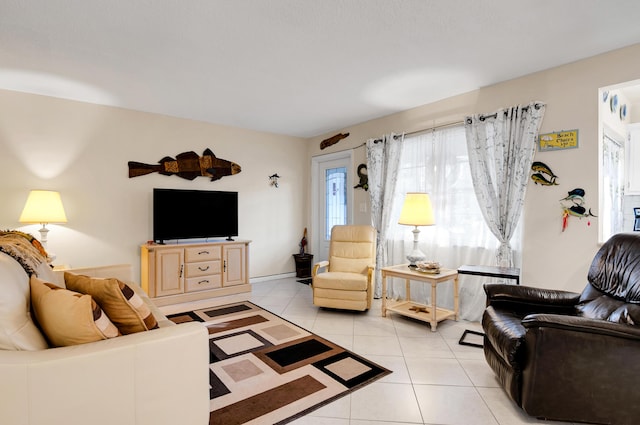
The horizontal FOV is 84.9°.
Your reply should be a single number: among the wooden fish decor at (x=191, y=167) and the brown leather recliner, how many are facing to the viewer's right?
1

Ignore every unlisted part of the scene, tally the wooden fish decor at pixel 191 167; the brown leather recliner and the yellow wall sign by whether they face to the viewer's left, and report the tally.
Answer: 1

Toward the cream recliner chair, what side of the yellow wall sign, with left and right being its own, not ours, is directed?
right

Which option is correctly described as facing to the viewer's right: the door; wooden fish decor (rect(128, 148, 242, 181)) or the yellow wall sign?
the wooden fish decor

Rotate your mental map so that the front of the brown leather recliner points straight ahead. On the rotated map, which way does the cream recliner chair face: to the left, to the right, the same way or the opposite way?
to the left

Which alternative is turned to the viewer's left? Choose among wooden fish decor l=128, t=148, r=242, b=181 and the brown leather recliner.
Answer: the brown leather recliner

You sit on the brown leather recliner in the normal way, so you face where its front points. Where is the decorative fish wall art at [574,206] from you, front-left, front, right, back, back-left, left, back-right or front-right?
right

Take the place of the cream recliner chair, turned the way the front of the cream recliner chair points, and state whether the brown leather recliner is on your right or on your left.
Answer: on your left

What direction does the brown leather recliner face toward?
to the viewer's left

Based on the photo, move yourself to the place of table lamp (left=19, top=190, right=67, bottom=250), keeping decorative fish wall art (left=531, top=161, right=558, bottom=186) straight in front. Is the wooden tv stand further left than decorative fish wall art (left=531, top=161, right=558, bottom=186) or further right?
left

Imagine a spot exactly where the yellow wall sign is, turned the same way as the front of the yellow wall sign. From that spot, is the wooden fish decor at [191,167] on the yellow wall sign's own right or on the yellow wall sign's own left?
on the yellow wall sign's own right
